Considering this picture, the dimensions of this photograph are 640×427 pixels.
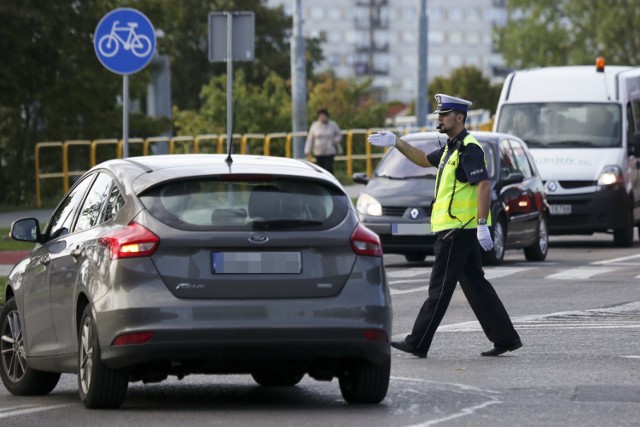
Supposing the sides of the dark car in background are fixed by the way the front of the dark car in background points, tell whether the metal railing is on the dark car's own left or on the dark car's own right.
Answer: on the dark car's own right

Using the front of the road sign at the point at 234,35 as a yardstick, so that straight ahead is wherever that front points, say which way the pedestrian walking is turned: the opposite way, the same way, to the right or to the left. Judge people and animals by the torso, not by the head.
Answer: the opposite way

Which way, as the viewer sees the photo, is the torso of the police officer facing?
to the viewer's left

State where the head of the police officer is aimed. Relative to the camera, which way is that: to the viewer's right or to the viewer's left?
to the viewer's left

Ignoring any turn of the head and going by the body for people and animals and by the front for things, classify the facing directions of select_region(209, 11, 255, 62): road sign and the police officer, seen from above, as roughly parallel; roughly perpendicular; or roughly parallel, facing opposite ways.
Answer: roughly perpendicular

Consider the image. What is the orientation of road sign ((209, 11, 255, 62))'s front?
away from the camera

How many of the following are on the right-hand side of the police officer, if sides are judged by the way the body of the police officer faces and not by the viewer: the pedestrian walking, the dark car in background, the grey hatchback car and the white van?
3

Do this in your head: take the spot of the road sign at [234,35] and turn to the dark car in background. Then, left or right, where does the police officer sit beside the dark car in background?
right

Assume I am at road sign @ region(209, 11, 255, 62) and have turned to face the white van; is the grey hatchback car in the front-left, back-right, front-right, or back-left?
back-right

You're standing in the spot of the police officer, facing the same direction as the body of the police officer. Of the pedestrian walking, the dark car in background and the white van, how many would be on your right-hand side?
3
